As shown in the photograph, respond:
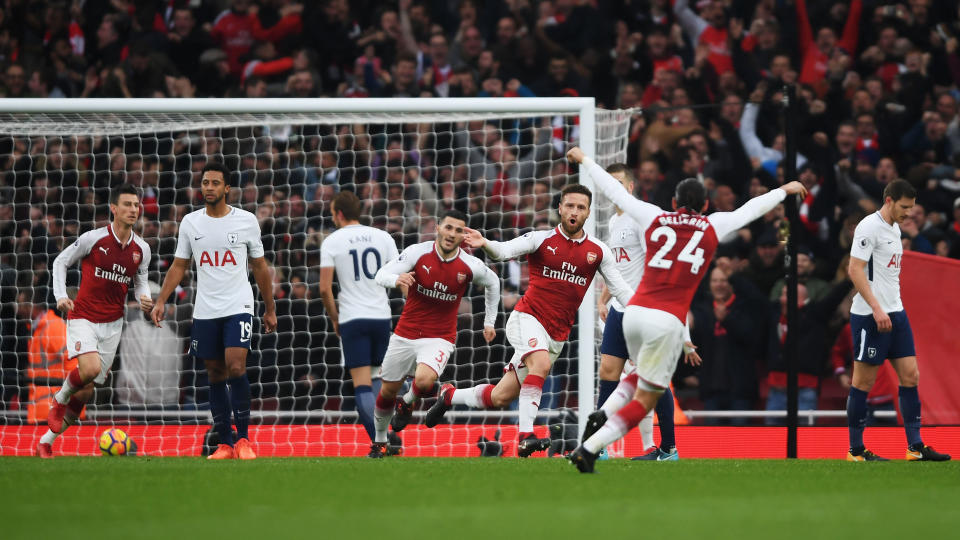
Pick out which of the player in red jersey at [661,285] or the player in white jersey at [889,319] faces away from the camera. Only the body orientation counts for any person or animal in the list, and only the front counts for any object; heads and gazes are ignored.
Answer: the player in red jersey

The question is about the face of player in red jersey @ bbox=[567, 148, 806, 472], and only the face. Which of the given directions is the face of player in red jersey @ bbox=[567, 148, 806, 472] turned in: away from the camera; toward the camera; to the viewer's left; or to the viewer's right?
away from the camera

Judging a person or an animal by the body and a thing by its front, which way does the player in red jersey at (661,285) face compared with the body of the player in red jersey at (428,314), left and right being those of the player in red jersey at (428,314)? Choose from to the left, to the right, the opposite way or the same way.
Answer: the opposite way

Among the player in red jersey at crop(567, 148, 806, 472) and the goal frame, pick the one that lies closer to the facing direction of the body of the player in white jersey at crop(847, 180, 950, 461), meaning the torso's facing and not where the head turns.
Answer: the player in red jersey

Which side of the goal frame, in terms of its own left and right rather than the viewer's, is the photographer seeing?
front

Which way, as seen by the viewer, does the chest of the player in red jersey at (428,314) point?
toward the camera

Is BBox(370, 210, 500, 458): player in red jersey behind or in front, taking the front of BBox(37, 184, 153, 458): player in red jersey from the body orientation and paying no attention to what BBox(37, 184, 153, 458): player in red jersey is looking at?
in front

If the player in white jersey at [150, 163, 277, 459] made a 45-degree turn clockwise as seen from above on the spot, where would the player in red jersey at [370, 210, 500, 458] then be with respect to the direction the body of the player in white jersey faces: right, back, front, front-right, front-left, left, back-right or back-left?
back-left

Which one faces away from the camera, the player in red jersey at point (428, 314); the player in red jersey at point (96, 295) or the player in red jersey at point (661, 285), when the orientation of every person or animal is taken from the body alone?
the player in red jersey at point (661, 285)

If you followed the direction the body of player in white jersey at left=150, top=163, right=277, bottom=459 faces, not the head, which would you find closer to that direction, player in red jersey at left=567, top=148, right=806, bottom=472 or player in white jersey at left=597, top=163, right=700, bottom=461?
the player in red jersey

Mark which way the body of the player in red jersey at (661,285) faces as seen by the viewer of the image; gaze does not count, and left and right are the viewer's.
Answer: facing away from the viewer
